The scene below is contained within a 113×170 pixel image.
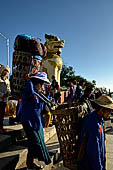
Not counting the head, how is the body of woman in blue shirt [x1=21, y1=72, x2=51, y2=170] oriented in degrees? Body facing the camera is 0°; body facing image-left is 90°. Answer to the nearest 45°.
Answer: approximately 270°

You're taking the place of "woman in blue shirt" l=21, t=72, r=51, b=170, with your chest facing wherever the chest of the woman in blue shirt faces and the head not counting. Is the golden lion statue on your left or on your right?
on your left

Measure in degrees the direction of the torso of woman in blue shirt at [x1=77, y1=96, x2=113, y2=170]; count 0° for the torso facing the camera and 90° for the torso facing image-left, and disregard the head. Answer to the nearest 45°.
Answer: approximately 270°

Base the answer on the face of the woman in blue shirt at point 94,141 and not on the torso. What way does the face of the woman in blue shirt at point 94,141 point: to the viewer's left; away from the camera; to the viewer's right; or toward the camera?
to the viewer's right
